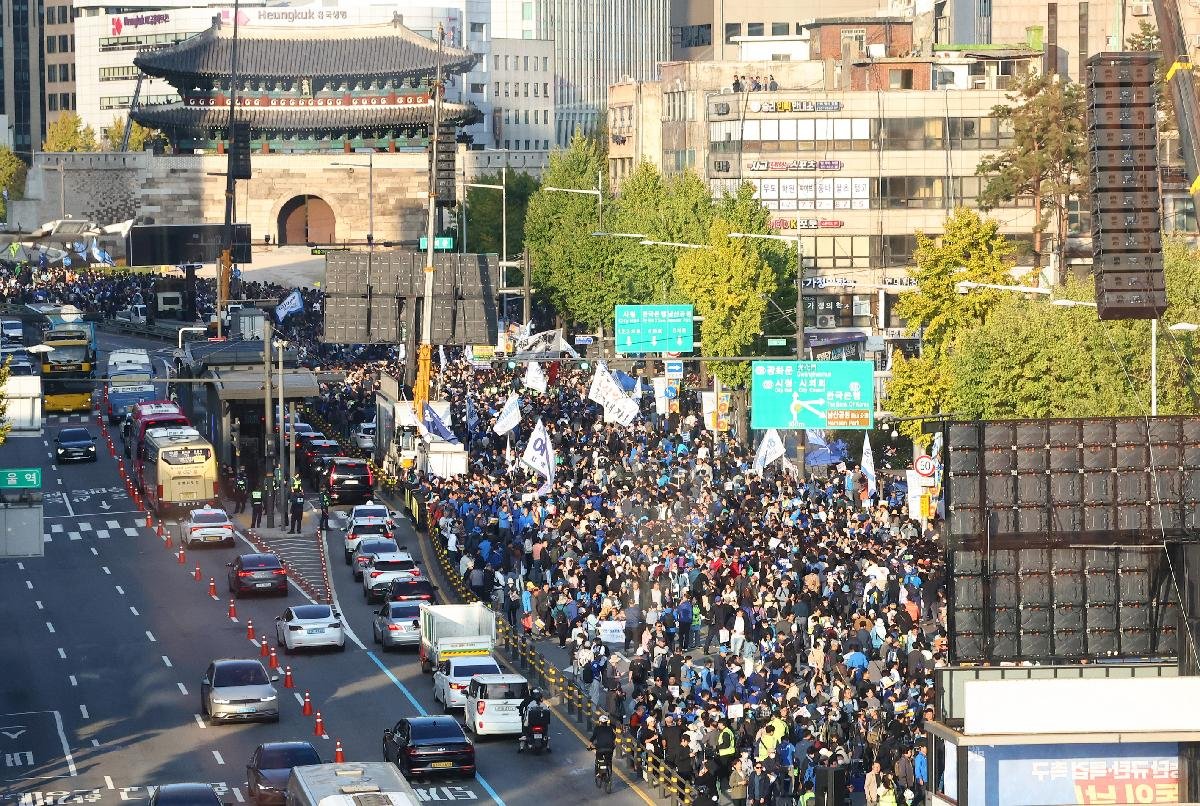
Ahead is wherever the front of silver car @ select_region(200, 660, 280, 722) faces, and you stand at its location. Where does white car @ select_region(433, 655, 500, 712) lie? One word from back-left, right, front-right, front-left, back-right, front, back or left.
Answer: left

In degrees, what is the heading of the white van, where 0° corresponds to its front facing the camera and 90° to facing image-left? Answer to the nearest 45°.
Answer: approximately 180°

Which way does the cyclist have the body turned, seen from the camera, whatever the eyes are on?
away from the camera

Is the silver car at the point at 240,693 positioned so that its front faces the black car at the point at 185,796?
yes

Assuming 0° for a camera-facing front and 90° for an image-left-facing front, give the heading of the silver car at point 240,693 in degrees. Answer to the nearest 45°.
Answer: approximately 0°

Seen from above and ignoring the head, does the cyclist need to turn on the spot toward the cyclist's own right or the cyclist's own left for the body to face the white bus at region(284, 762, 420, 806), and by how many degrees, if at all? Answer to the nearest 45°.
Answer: approximately 135° to the cyclist's own left

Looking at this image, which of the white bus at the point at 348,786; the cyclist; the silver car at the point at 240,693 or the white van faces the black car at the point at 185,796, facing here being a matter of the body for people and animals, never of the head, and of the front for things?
the silver car

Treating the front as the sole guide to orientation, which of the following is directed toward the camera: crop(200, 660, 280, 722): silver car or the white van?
the silver car

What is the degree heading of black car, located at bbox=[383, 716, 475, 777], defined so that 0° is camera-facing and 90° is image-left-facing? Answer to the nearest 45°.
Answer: approximately 135°

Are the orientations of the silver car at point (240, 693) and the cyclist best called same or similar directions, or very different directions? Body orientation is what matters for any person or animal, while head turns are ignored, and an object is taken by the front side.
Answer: very different directions

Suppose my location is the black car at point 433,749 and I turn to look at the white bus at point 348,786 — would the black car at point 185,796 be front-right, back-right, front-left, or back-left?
front-right
